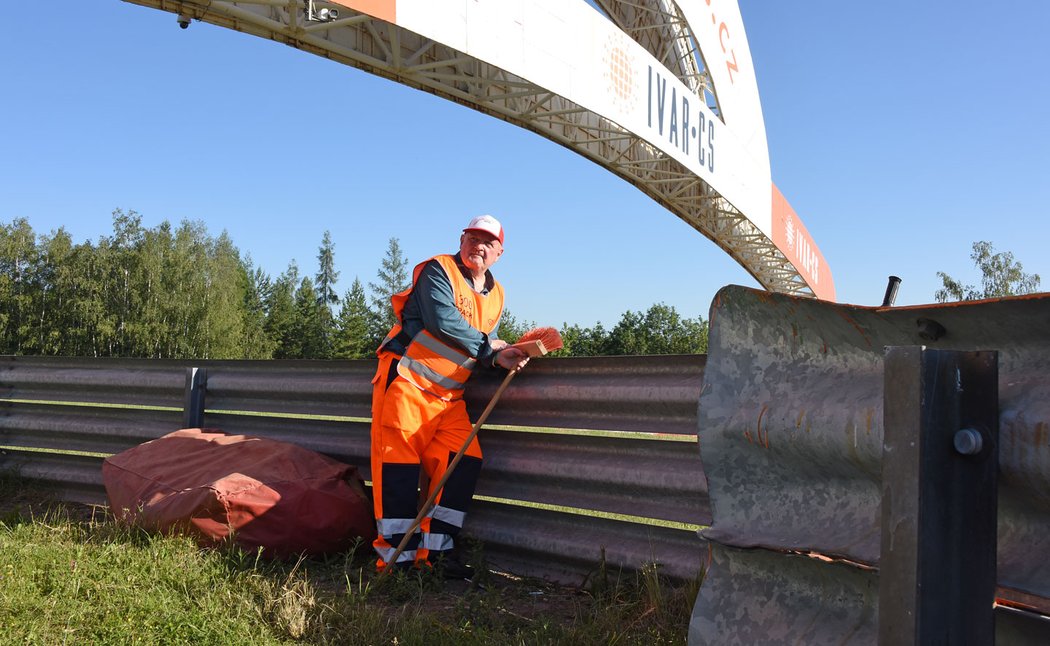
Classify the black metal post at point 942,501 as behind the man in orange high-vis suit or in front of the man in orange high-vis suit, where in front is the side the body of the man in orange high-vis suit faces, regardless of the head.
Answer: in front

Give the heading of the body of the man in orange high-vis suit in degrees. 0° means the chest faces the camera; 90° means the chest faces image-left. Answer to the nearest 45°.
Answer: approximately 315°

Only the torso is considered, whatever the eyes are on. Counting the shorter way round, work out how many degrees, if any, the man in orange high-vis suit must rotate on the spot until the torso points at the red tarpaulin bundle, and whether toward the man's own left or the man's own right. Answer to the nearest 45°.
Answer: approximately 135° to the man's own right

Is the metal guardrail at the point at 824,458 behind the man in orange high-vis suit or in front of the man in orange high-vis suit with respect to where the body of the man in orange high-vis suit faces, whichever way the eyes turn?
in front

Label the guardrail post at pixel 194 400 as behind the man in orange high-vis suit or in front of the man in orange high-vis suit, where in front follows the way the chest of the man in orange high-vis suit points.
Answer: behind

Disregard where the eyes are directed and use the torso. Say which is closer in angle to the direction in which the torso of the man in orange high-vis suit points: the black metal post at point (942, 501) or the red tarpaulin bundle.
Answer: the black metal post

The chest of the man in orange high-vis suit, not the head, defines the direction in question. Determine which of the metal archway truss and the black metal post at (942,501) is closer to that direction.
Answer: the black metal post

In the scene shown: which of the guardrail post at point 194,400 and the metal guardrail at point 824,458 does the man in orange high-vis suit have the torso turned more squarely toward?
the metal guardrail
